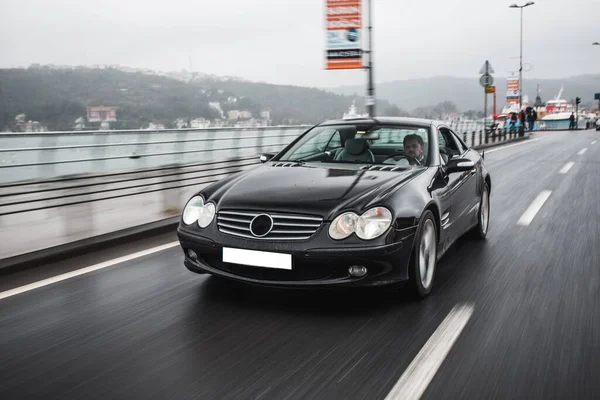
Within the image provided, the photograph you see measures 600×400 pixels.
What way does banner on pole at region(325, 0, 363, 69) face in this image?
toward the camera

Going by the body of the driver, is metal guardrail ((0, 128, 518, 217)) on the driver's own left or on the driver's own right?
on the driver's own right

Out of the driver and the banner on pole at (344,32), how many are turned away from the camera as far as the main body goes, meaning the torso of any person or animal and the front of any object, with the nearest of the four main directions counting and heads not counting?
0

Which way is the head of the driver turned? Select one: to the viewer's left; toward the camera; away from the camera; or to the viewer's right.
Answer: toward the camera

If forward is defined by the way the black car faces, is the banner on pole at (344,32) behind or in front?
behind

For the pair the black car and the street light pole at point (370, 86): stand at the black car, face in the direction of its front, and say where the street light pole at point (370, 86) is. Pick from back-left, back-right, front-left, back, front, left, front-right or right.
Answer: back-right

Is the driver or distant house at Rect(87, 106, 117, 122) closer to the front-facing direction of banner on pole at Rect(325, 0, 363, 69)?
the driver

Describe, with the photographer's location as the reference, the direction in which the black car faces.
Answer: facing the viewer and to the left of the viewer

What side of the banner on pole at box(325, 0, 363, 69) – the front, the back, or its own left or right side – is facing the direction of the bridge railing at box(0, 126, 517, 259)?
front
